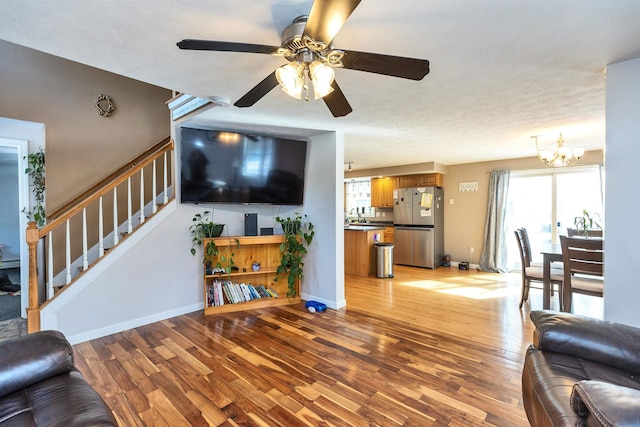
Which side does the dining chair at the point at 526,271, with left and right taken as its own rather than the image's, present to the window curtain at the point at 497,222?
left

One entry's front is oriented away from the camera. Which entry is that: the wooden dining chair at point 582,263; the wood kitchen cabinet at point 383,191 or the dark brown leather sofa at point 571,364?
the wooden dining chair

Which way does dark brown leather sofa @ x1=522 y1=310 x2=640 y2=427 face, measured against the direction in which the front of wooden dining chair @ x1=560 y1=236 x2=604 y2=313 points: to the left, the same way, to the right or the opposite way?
to the left

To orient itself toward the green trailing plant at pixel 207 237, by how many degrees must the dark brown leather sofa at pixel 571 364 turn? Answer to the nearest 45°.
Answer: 0° — it already faces it

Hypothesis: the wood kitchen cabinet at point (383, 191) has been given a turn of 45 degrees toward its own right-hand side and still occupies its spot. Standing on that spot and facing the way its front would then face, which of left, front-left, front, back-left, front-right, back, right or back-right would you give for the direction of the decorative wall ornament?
front

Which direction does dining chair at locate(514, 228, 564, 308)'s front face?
to the viewer's right

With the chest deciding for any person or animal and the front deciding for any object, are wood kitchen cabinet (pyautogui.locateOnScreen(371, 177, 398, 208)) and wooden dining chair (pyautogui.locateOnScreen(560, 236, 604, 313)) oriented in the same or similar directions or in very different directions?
very different directions

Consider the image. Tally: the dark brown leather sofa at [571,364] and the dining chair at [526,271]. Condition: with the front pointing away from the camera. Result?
0

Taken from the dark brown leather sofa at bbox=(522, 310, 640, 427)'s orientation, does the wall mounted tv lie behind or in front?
in front

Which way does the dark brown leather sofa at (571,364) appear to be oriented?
to the viewer's left

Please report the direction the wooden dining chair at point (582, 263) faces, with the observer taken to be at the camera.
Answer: facing away from the viewer

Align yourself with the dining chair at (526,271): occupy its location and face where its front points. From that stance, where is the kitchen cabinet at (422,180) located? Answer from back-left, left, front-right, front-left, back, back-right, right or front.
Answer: back-left

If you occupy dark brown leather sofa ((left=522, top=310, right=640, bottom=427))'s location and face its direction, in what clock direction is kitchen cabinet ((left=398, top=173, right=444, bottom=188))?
The kitchen cabinet is roughly at 2 o'clock from the dark brown leather sofa.

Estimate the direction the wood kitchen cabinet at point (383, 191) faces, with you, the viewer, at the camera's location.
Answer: facing the viewer

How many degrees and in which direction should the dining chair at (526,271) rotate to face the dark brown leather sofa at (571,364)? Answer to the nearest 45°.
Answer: approximately 90° to its right
